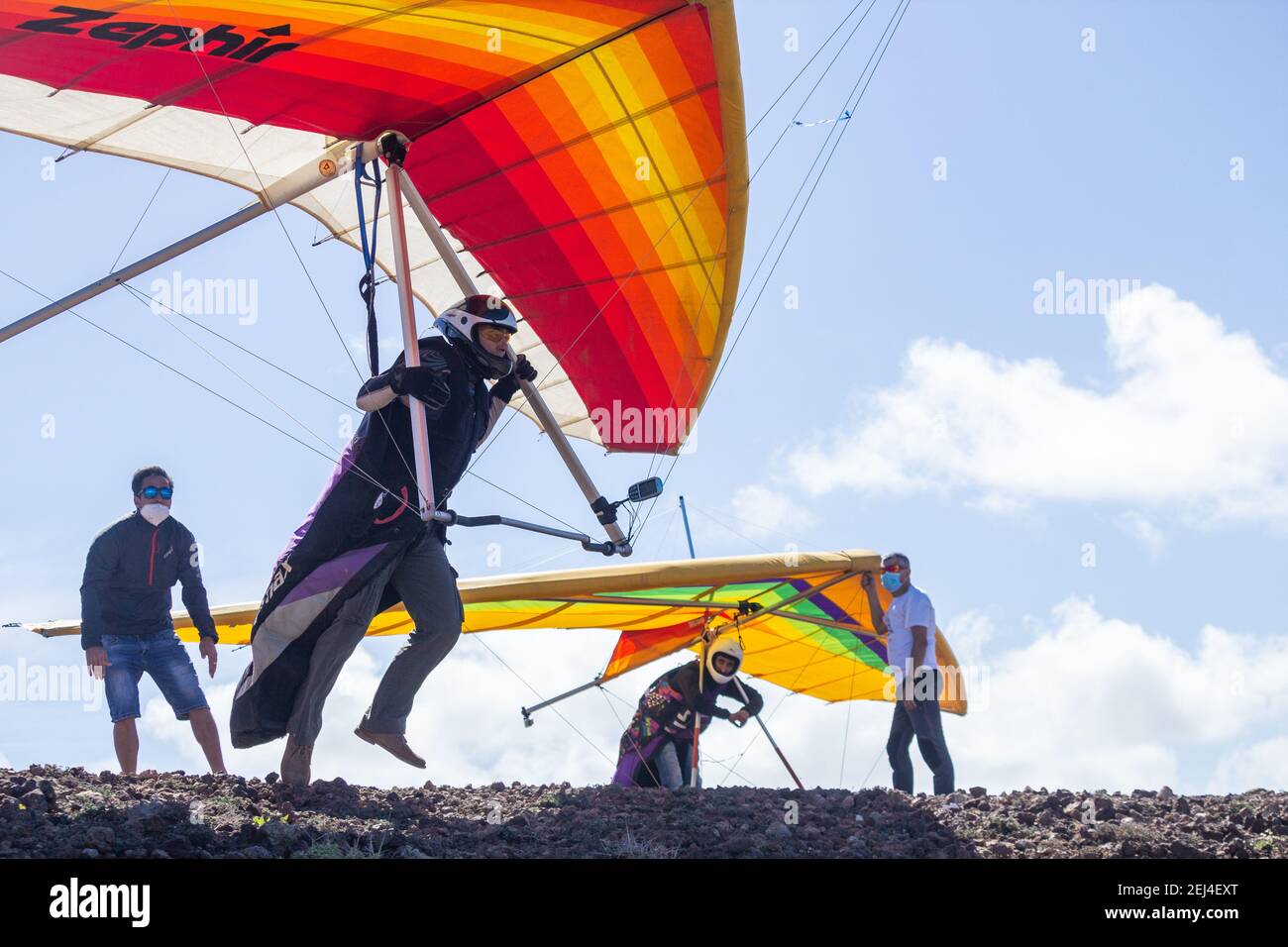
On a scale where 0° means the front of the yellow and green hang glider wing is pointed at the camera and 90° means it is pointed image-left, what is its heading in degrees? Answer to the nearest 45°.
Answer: approximately 315°

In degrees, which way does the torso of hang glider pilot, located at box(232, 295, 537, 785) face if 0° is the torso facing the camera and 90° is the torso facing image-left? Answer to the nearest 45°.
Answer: approximately 315°

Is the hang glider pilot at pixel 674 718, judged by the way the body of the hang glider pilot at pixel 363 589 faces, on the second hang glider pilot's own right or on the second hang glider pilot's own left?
on the second hang glider pilot's own left

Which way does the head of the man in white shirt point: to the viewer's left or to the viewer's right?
to the viewer's left
